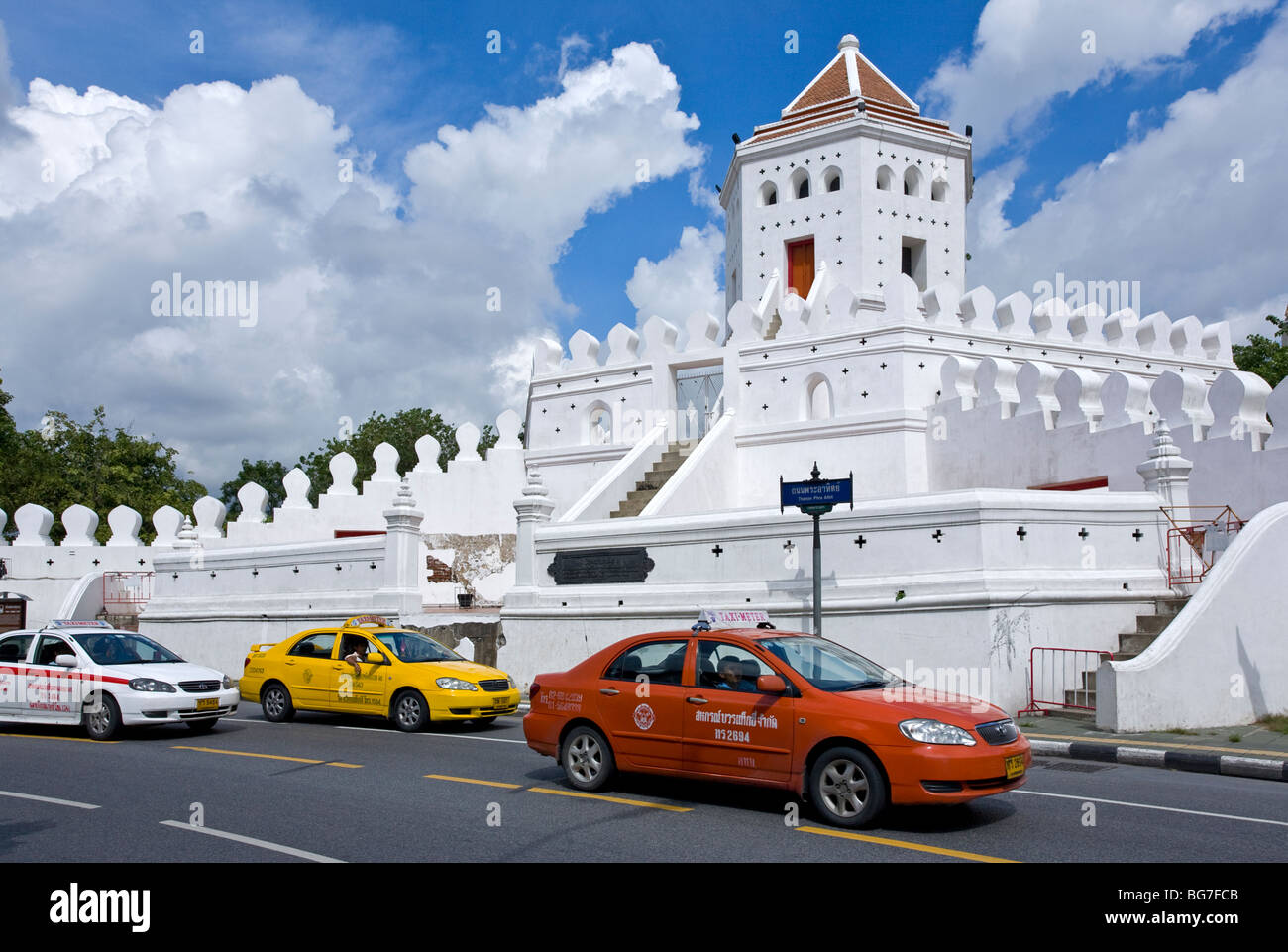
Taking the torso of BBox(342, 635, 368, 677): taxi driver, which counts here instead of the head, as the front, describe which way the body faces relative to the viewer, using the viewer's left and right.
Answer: facing the viewer and to the right of the viewer

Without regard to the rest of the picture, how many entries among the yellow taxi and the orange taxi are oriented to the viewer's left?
0

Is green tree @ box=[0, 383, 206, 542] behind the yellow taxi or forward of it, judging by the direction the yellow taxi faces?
behind

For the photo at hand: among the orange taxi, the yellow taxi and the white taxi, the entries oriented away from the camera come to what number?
0

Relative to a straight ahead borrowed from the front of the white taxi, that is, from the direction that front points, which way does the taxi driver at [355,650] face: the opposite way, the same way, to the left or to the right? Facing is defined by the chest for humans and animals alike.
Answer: the same way

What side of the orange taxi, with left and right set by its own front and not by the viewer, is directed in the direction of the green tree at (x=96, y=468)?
back

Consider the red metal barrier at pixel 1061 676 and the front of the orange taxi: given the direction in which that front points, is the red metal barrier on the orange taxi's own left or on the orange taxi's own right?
on the orange taxi's own left

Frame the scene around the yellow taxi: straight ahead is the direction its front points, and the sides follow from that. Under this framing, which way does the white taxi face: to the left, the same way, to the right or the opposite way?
the same way

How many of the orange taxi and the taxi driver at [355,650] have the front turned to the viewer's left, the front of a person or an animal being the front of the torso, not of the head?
0

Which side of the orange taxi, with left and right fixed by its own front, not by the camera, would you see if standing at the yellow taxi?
back

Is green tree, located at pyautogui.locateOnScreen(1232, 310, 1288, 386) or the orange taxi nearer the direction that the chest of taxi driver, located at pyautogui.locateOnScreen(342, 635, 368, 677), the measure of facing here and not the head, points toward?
the orange taxi

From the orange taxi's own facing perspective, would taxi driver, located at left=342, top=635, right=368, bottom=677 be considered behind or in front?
behind

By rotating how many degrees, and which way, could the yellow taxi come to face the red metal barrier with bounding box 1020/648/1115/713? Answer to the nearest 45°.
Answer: approximately 45° to its left

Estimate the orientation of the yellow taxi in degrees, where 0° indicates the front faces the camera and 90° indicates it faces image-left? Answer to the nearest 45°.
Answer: approximately 315°

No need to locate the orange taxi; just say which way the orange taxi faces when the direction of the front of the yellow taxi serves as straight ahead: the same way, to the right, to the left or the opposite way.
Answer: the same way

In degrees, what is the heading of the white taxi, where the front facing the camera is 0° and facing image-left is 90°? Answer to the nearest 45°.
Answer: approximately 315°
